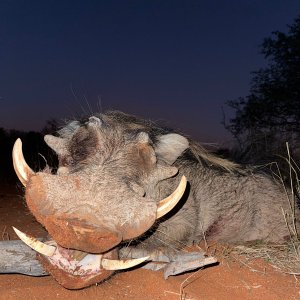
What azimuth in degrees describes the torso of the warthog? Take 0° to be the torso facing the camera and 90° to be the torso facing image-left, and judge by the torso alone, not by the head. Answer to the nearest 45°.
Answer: approximately 45°
